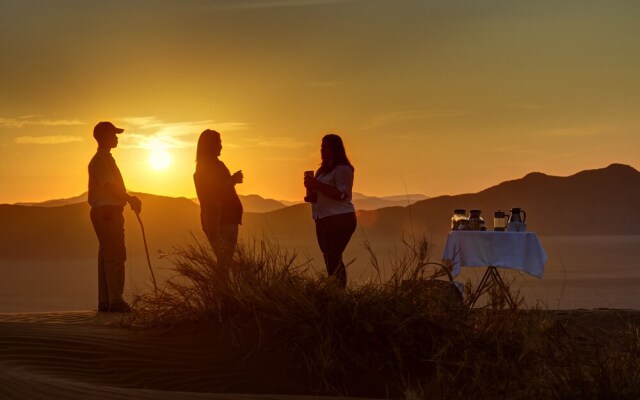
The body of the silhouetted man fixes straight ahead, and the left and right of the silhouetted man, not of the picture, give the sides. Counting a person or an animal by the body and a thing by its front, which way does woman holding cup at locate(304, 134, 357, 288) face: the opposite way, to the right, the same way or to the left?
the opposite way

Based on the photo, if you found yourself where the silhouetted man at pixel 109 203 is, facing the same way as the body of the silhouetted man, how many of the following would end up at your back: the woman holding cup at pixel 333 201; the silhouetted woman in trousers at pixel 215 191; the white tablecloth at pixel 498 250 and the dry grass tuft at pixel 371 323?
0

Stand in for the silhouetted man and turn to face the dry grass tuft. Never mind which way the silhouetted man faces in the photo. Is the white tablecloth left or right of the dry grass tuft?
left

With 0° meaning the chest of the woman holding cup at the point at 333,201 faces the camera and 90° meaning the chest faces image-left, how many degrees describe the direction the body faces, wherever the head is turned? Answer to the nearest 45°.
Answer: approximately 90°

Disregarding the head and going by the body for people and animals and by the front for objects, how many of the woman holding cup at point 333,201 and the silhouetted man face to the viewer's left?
1

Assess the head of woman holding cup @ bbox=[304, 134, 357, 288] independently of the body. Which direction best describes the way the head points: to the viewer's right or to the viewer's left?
to the viewer's left

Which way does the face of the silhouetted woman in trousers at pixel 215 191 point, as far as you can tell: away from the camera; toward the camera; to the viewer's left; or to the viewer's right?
to the viewer's right

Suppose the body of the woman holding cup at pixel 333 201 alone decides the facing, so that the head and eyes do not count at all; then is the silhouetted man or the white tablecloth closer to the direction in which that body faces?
the silhouetted man

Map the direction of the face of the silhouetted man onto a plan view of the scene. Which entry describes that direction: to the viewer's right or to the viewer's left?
to the viewer's right

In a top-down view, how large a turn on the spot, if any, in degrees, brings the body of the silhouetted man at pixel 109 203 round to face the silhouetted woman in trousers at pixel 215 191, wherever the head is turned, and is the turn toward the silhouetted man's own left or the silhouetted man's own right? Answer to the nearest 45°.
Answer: approximately 45° to the silhouetted man's own right

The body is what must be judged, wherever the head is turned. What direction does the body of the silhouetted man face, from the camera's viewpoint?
to the viewer's right

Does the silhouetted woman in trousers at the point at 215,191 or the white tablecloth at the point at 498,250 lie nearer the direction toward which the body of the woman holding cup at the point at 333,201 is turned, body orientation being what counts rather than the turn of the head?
the silhouetted woman in trousers
